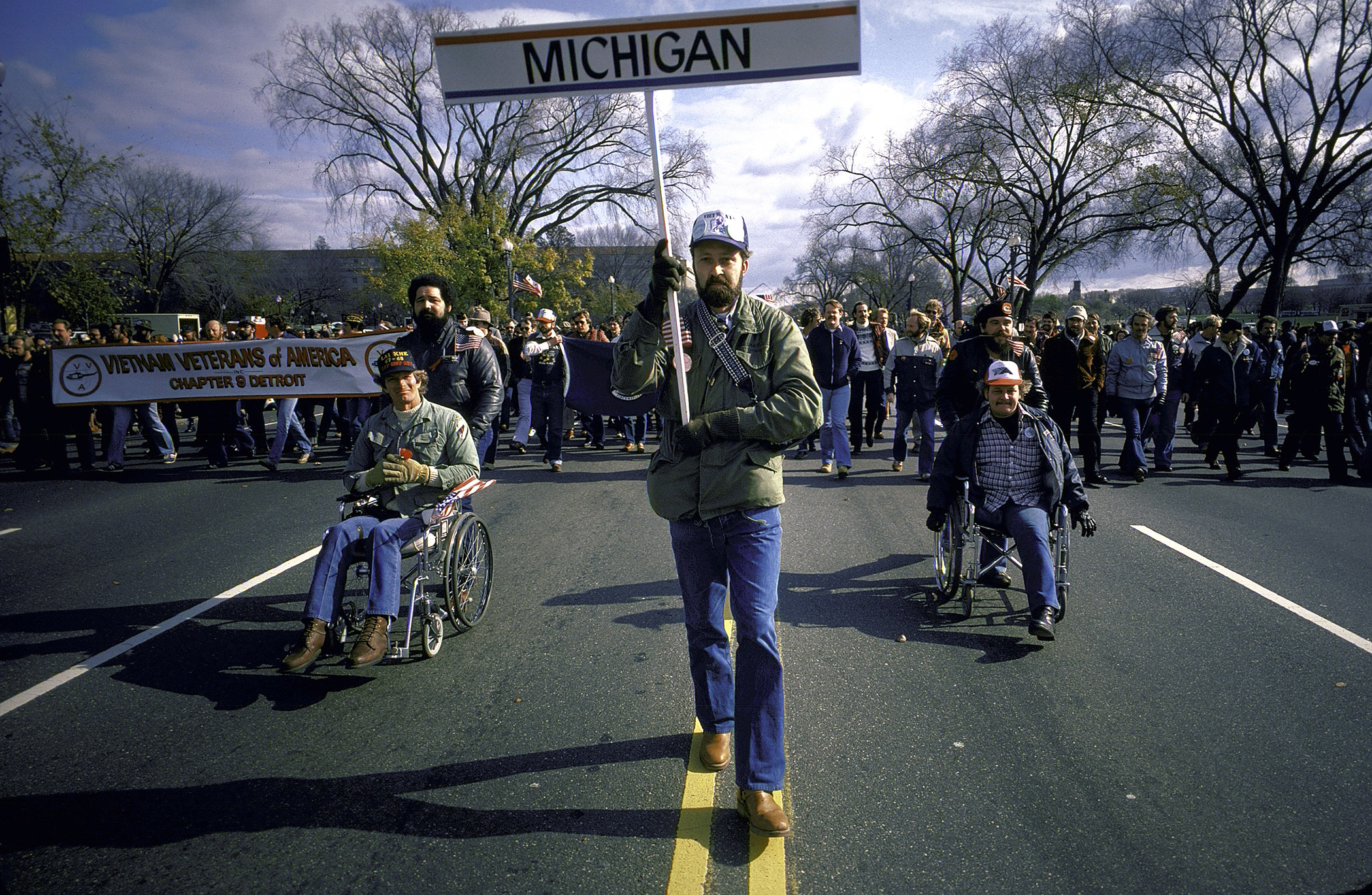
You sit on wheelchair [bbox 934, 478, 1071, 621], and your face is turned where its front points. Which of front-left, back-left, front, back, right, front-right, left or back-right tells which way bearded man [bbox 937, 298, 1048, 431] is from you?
back

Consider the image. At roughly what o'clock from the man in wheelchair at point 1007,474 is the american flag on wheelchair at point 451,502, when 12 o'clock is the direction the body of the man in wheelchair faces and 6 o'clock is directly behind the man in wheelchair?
The american flag on wheelchair is roughly at 2 o'clock from the man in wheelchair.

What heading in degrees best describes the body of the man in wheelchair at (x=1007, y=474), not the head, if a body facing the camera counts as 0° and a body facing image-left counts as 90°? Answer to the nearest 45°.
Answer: approximately 0°

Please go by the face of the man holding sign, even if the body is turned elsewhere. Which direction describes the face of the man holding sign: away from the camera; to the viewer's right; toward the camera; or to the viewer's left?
toward the camera

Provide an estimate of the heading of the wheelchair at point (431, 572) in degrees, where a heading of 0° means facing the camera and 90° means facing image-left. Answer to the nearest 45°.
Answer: approximately 45°

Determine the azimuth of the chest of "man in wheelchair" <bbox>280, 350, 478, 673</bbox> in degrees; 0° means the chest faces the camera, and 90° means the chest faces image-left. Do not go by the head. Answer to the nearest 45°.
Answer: approximately 45°

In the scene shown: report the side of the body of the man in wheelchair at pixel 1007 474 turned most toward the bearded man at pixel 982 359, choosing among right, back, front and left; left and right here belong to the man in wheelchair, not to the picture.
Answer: back

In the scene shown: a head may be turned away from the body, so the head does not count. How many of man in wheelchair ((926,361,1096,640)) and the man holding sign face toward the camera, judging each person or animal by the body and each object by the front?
2

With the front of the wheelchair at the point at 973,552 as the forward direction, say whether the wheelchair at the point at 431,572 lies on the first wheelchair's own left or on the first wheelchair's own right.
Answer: on the first wheelchair's own right

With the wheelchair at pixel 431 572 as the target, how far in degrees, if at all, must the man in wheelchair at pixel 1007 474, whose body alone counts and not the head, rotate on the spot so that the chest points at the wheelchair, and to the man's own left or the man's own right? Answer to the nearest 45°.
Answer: approximately 45° to the man's own right

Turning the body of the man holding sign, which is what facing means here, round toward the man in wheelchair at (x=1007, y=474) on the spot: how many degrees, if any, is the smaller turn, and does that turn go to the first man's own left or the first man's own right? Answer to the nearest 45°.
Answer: approximately 135° to the first man's own left

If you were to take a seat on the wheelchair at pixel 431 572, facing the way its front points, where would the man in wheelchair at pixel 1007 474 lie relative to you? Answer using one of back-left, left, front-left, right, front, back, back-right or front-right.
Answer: back-left

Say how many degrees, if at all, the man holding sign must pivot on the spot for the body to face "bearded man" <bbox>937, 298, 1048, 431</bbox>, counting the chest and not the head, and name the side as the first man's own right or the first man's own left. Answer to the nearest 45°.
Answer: approximately 135° to the first man's own left

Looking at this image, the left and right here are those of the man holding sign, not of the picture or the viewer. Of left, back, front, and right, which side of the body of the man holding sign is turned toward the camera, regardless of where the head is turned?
front

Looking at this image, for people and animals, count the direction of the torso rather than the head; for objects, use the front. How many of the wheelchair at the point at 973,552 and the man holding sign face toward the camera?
2

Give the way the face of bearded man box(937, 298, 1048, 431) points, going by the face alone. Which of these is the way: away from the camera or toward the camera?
toward the camera

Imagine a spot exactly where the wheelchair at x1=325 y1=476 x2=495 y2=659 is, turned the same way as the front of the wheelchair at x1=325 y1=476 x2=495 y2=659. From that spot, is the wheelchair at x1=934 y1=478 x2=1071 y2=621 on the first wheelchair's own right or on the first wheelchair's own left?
on the first wheelchair's own left
